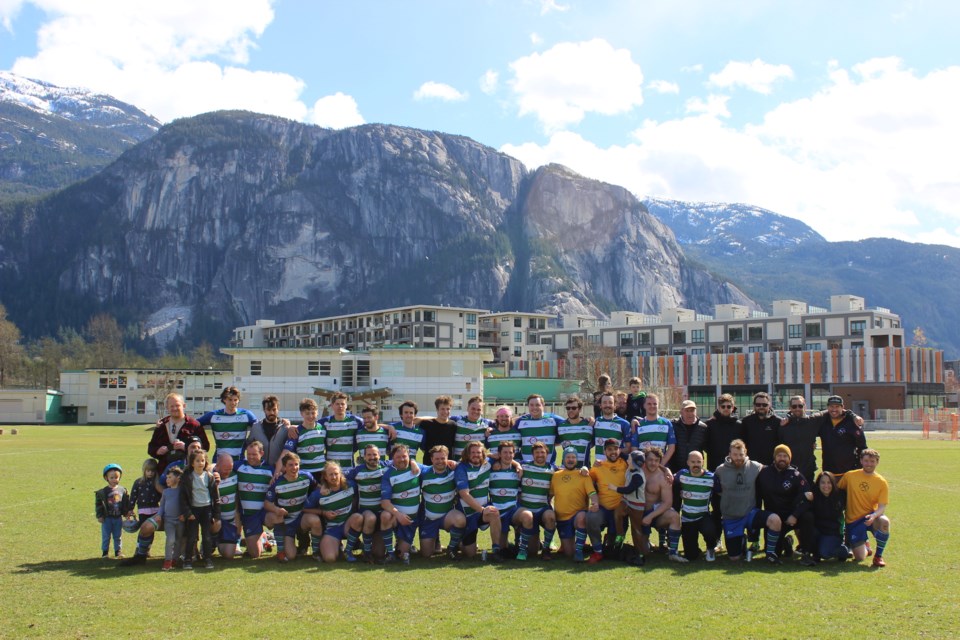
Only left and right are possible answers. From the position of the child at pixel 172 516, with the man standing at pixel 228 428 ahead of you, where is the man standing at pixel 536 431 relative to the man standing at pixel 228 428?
right

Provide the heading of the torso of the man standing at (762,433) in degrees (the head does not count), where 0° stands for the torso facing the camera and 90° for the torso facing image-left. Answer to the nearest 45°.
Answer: approximately 0°

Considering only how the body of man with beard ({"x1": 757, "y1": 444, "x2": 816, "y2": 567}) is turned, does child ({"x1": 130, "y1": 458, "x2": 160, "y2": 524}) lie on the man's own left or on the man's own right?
on the man's own right

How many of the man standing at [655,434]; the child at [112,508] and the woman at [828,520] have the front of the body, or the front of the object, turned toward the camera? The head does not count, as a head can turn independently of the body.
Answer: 3

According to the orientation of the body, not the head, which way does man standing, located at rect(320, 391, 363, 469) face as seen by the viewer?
toward the camera

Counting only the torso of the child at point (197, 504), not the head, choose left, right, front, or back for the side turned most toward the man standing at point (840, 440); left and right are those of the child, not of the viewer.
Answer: left

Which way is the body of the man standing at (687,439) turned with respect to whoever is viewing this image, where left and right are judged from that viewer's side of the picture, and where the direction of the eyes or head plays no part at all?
facing the viewer

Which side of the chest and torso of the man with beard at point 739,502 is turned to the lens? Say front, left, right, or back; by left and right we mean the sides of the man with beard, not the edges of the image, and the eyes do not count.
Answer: front

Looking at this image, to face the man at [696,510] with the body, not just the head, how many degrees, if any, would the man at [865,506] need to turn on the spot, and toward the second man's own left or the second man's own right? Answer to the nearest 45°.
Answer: approximately 90° to the second man's own right
